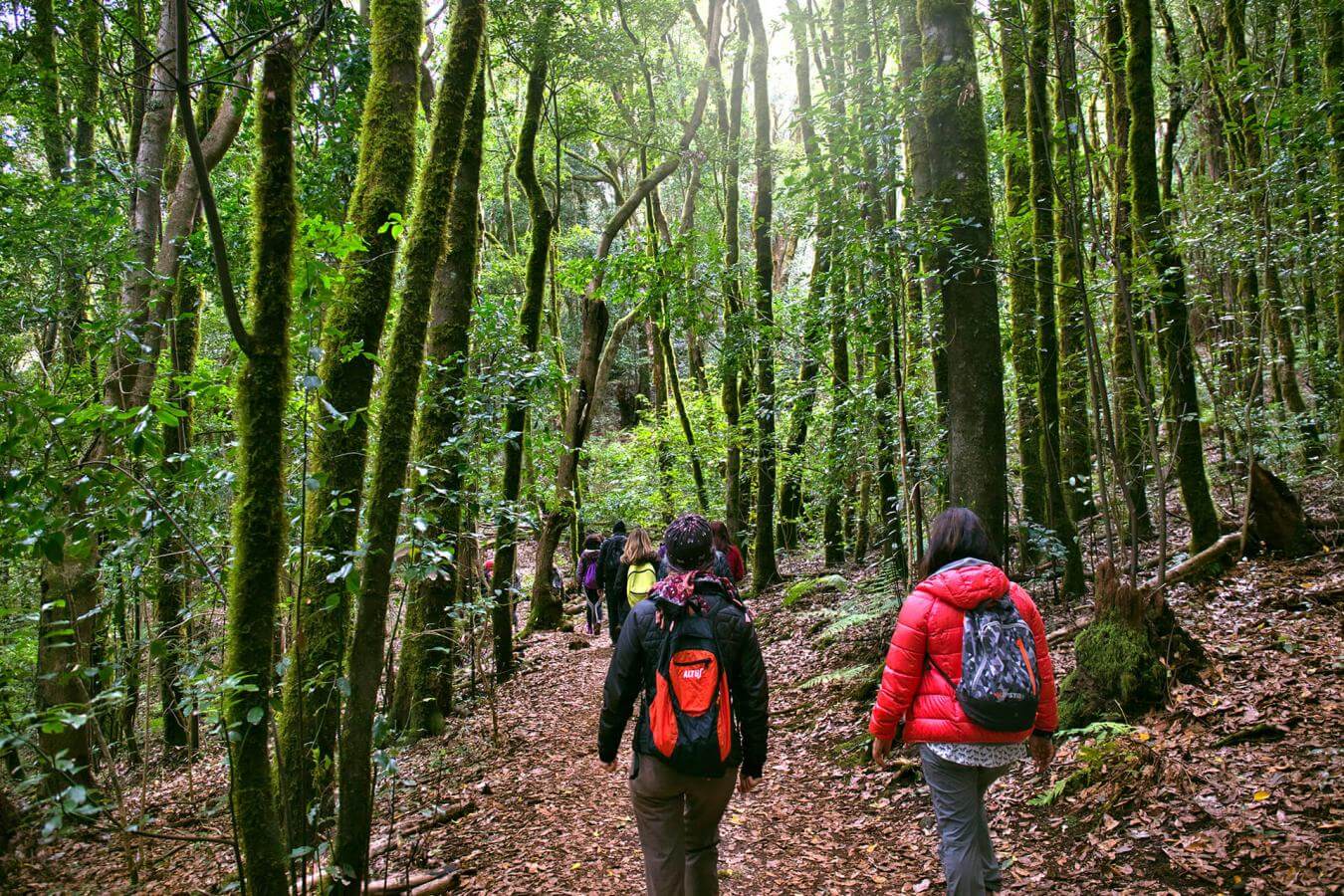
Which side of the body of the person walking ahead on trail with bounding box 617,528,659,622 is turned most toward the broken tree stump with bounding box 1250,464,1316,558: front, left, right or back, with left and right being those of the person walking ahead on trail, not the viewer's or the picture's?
right

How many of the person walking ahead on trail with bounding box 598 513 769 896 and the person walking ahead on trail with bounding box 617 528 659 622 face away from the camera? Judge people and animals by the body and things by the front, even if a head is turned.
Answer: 2

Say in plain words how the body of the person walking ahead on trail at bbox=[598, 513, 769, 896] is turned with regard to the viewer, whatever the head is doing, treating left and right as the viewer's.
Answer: facing away from the viewer

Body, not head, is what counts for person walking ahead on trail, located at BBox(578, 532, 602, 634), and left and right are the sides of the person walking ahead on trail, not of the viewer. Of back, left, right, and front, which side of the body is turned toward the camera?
back

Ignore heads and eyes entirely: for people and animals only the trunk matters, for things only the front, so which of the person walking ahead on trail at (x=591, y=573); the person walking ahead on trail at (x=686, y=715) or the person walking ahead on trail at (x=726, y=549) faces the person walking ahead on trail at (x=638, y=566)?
the person walking ahead on trail at (x=686, y=715)

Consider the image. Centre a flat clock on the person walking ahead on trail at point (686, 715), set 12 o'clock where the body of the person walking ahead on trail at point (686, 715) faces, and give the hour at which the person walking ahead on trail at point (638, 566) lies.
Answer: the person walking ahead on trail at point (638, 566) is roughly at 12 o'clock from the person walking ahead on trail at point (686, 715).

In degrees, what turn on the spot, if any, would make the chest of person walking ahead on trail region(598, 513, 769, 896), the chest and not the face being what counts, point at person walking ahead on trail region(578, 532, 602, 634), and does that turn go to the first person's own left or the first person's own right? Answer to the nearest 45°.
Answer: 0° — they already face them

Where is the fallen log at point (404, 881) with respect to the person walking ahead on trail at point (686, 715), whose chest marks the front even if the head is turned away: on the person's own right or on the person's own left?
on the person's own left

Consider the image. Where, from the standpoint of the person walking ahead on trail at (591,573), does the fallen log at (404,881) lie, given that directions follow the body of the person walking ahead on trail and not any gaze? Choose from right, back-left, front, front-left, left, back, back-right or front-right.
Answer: back

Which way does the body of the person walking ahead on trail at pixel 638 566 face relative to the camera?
away from the camera

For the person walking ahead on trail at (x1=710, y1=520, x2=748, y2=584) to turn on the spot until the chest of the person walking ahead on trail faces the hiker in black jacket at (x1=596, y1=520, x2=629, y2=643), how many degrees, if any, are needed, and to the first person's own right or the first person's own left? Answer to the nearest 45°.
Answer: approximately 90° to the first person's own left

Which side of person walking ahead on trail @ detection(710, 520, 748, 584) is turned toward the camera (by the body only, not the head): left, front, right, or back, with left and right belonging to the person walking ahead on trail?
back

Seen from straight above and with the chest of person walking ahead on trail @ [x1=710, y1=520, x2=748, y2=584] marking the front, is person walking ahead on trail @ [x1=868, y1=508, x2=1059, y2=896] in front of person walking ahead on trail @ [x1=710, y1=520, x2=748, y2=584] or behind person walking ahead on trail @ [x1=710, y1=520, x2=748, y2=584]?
behind

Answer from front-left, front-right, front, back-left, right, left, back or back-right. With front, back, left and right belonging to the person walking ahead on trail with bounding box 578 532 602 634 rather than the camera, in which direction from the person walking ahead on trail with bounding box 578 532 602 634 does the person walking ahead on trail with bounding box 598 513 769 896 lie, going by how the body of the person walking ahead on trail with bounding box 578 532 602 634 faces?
back

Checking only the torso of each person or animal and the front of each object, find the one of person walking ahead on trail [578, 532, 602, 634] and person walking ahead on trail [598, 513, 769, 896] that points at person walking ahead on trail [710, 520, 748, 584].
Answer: person walking ahead on trail [598, 513, 769, 896]
